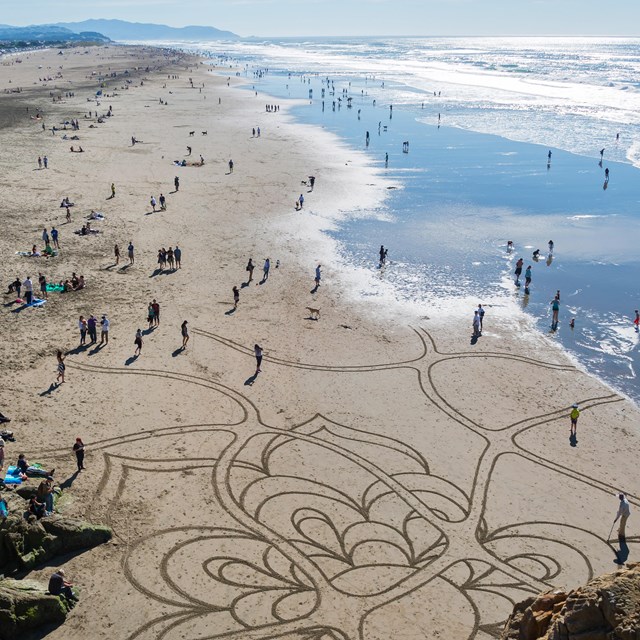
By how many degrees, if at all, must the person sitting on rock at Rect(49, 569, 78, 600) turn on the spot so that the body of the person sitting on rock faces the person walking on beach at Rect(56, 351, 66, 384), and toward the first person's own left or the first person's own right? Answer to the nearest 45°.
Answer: approximately 90° to the first person's own left

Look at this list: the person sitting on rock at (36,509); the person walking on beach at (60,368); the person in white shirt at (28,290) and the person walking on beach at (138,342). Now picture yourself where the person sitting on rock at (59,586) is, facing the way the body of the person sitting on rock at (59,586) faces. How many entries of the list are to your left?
4

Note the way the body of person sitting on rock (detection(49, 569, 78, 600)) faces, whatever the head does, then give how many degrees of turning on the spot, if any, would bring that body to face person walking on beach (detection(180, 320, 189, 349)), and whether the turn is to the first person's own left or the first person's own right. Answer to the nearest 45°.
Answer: approximately 90° to the first person's own left

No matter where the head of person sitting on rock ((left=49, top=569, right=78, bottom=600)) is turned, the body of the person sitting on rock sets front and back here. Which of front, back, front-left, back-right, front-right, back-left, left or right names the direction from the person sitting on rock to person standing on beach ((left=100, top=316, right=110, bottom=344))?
left

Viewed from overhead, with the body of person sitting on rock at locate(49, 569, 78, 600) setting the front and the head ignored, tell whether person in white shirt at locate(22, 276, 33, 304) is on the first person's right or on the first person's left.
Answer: on the first person's left

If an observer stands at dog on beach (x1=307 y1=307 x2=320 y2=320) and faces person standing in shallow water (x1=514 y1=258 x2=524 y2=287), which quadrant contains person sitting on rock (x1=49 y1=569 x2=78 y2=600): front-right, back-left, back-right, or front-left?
back-right

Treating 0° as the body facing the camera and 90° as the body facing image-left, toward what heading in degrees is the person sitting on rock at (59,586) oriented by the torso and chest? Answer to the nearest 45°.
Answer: approximately 270°

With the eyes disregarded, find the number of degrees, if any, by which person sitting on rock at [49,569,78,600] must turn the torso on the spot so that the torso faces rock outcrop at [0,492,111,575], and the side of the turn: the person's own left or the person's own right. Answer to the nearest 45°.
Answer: approximately 90° to the person's own left

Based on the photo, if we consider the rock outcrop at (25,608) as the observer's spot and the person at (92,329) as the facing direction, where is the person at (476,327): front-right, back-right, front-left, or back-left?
front-right

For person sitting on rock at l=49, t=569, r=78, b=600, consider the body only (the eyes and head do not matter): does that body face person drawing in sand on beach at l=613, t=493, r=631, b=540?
yes

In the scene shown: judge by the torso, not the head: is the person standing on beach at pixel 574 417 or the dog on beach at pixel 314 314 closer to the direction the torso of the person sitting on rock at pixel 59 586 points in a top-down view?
the person standing on beach

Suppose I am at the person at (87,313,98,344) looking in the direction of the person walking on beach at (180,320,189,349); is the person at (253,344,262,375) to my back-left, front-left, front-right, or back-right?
front-right

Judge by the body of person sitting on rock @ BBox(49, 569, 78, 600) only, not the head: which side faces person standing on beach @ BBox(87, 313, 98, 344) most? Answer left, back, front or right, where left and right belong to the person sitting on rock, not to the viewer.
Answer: left

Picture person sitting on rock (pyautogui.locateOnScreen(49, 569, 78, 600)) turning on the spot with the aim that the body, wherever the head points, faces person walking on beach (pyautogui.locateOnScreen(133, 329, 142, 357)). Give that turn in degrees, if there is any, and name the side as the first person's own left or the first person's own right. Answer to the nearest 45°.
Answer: approximately 90° to the first person's own left

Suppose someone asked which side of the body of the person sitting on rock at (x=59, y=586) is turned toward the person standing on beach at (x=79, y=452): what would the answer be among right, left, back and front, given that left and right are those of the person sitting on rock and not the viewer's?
left
